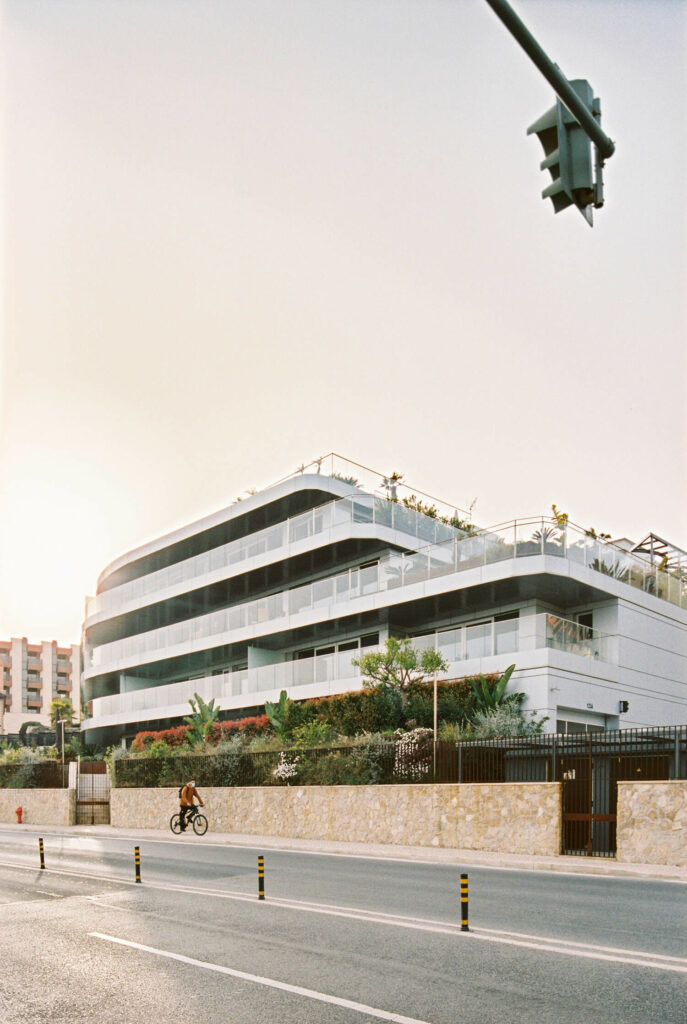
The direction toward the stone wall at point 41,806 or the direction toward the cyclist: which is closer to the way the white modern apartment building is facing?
the cyclist

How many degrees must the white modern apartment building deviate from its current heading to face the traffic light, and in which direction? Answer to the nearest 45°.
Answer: approximately 45° to its left

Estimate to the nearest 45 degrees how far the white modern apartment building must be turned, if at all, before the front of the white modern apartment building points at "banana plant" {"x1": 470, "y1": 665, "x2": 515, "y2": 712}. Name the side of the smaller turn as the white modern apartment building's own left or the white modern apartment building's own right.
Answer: approximately 45° to the white modern apartment building's own left

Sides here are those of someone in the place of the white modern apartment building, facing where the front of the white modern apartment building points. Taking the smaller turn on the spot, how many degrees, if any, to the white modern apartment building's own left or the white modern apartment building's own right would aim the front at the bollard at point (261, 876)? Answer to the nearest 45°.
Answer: approximately 45° to the white modern apartment building's own left

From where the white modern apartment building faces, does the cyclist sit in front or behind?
in front

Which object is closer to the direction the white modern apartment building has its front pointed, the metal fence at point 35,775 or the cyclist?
the cyclist

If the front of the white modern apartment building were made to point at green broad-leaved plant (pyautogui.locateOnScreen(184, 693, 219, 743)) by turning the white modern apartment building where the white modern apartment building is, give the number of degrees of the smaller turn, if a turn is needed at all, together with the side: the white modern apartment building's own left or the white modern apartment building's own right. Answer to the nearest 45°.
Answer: approximately 90° to the white modern apartment building's own right

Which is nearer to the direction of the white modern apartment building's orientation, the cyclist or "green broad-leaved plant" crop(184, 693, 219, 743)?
the cyclist

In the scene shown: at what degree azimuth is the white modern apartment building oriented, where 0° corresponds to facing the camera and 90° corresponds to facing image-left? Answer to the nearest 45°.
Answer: approximately 45°
